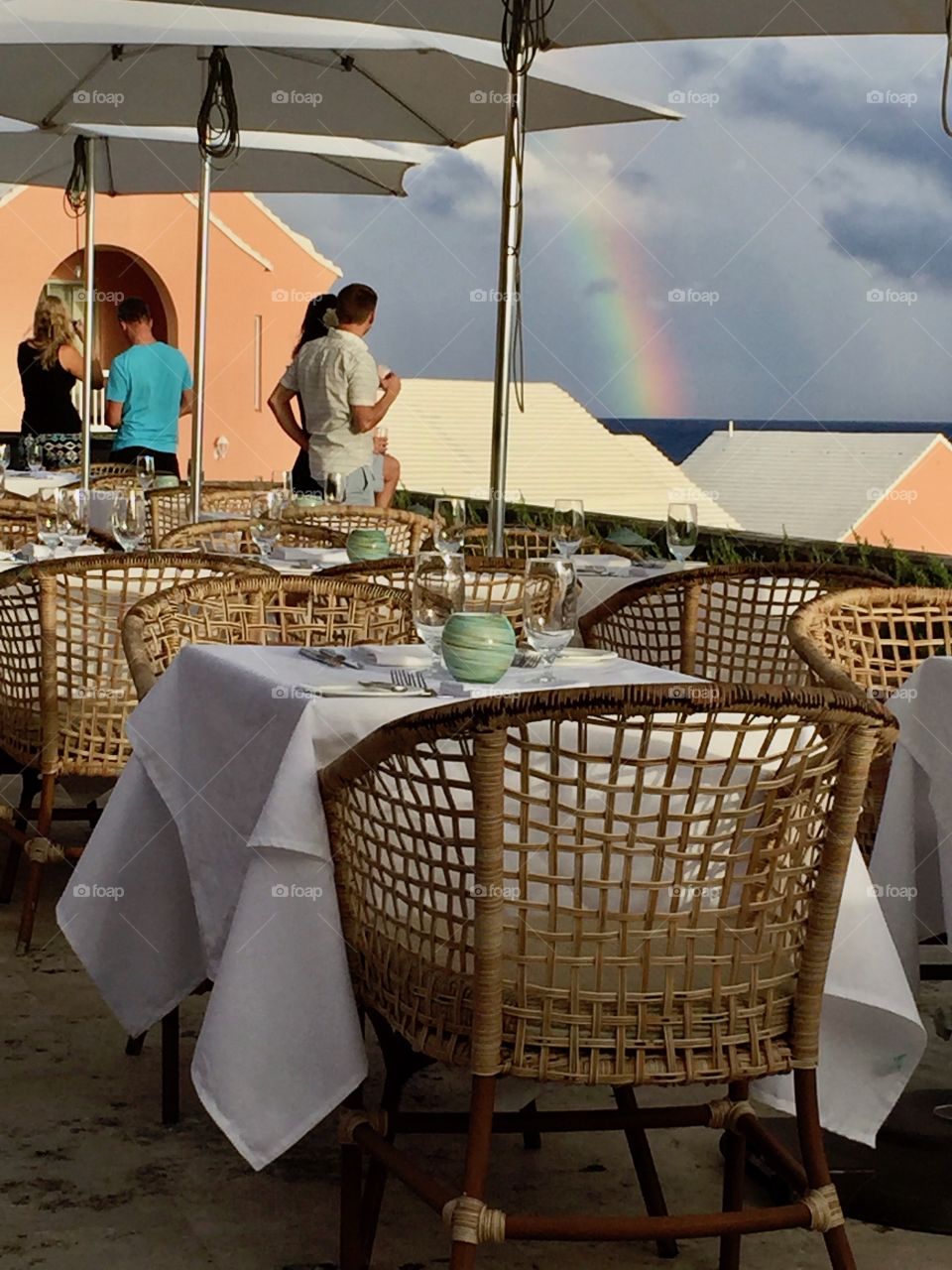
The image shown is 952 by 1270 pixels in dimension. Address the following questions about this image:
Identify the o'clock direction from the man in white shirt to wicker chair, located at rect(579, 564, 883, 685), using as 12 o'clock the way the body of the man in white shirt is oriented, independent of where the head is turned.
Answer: The wicker chair is roughly at 4 o'clock from the man in white shirt.

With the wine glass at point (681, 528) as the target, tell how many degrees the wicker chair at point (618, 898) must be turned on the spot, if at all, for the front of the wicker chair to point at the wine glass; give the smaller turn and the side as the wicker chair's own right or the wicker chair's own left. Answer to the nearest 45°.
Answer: approximately 45° to the wicker chair's own right

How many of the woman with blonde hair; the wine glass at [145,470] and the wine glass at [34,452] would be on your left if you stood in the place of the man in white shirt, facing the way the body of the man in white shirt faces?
3

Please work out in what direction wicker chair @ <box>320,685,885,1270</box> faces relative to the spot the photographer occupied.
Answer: facing away from the viewer and to the left of the viewer

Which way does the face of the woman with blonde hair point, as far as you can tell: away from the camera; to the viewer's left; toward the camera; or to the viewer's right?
away from the camera

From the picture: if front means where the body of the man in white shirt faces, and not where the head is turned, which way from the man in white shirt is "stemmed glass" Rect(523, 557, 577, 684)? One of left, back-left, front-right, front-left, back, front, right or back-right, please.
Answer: back-right
